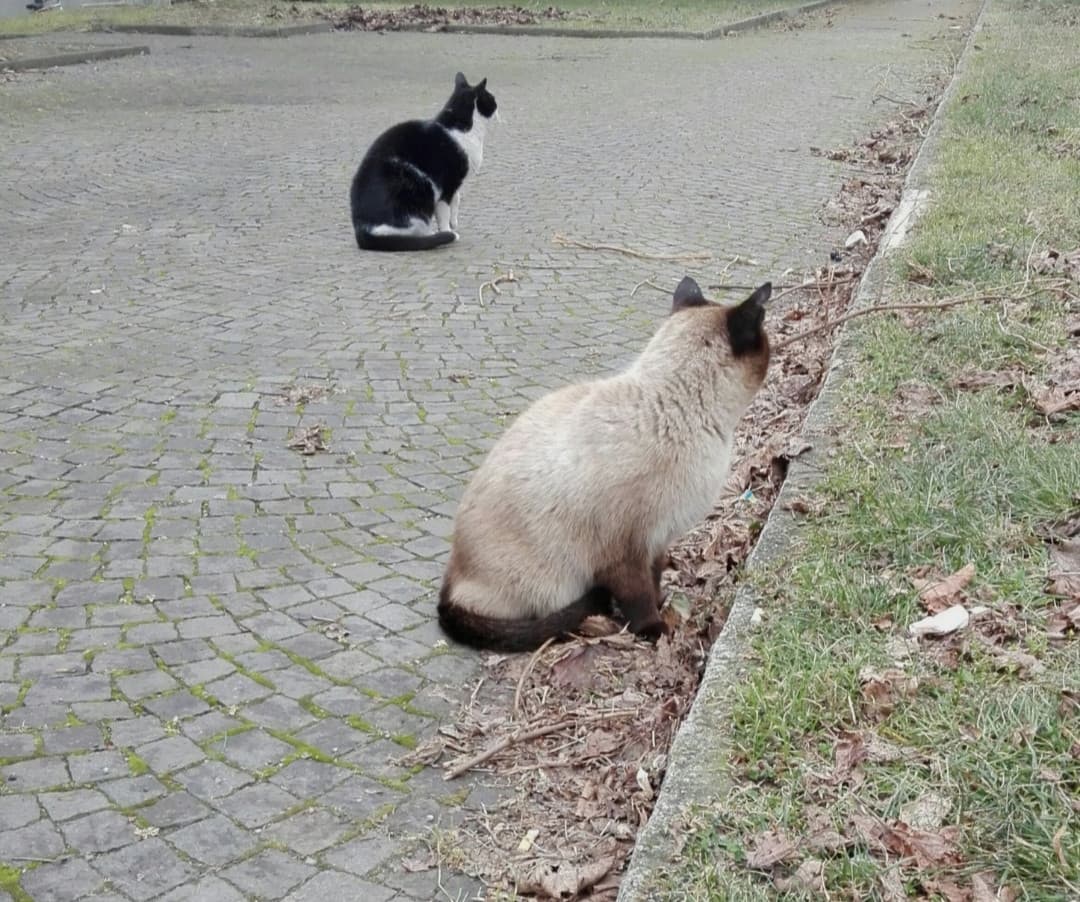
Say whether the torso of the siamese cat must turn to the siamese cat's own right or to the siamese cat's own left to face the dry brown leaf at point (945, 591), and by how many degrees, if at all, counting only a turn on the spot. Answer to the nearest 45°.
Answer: approximately 45° to the siamese cat's own right

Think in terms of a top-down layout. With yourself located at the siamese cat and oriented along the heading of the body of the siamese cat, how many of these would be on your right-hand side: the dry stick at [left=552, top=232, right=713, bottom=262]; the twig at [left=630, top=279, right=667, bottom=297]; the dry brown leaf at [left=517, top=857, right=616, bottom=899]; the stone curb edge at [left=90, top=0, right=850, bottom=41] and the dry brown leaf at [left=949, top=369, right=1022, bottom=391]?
1

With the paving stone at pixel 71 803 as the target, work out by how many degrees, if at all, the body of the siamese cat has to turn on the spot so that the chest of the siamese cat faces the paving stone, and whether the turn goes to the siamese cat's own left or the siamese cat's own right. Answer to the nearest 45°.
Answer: approximately 135° to the siamese cat's own right

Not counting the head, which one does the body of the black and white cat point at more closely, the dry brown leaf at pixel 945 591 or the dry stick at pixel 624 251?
the dry stick

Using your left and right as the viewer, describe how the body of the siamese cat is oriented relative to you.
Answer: facing to the right of the viewer

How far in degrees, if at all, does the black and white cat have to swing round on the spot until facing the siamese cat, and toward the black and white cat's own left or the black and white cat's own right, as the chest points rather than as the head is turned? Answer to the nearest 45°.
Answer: approximately 90° to the black and white cat's own right

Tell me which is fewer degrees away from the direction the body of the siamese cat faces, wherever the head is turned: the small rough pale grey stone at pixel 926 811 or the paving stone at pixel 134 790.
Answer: the small rough pale grey stone

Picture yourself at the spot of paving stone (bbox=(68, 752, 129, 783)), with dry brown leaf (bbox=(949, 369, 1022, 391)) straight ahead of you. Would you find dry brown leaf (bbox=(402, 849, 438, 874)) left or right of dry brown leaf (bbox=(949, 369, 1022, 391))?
right
